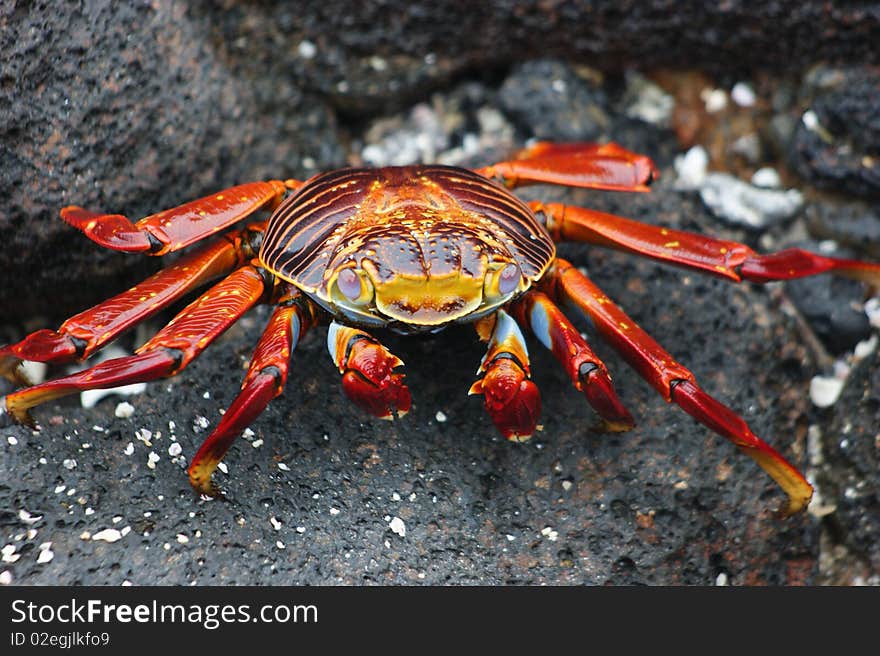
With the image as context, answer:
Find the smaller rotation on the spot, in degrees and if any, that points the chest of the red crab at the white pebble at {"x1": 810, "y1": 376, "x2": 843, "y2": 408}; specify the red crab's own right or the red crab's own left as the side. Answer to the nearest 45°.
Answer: approximately 90° to the red crab's own left

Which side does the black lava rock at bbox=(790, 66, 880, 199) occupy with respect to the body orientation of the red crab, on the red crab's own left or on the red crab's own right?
on the red crab's own left

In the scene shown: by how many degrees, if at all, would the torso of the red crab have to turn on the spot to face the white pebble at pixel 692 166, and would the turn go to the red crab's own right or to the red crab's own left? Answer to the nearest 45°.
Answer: approximately 135° to the red crab's own left

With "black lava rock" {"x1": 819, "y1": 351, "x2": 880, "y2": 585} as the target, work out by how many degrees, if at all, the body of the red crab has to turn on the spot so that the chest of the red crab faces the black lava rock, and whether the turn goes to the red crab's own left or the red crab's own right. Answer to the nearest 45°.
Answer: approximately 90° to the red crab's own left

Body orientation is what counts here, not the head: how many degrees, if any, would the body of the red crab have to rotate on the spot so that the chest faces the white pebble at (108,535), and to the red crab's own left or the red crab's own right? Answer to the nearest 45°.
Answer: approximately 45° to the red crab's own right

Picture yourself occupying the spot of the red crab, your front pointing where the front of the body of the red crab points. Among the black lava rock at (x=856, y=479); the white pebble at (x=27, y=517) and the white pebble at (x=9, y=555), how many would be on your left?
1

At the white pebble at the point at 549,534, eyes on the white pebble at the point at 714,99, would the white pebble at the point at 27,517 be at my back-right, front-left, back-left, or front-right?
back-left

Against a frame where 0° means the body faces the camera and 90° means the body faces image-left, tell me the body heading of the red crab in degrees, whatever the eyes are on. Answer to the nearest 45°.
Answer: approximately 0°

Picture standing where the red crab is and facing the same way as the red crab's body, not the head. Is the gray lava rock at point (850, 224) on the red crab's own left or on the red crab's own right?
on the red crab's own left

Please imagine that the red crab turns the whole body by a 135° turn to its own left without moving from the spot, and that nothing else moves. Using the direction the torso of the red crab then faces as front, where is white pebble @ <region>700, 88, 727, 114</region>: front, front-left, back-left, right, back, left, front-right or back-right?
front

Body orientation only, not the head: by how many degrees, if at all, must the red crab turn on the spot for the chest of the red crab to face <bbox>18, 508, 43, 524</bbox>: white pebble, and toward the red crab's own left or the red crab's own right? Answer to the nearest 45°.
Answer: approximately 90° to the red crab's own right
